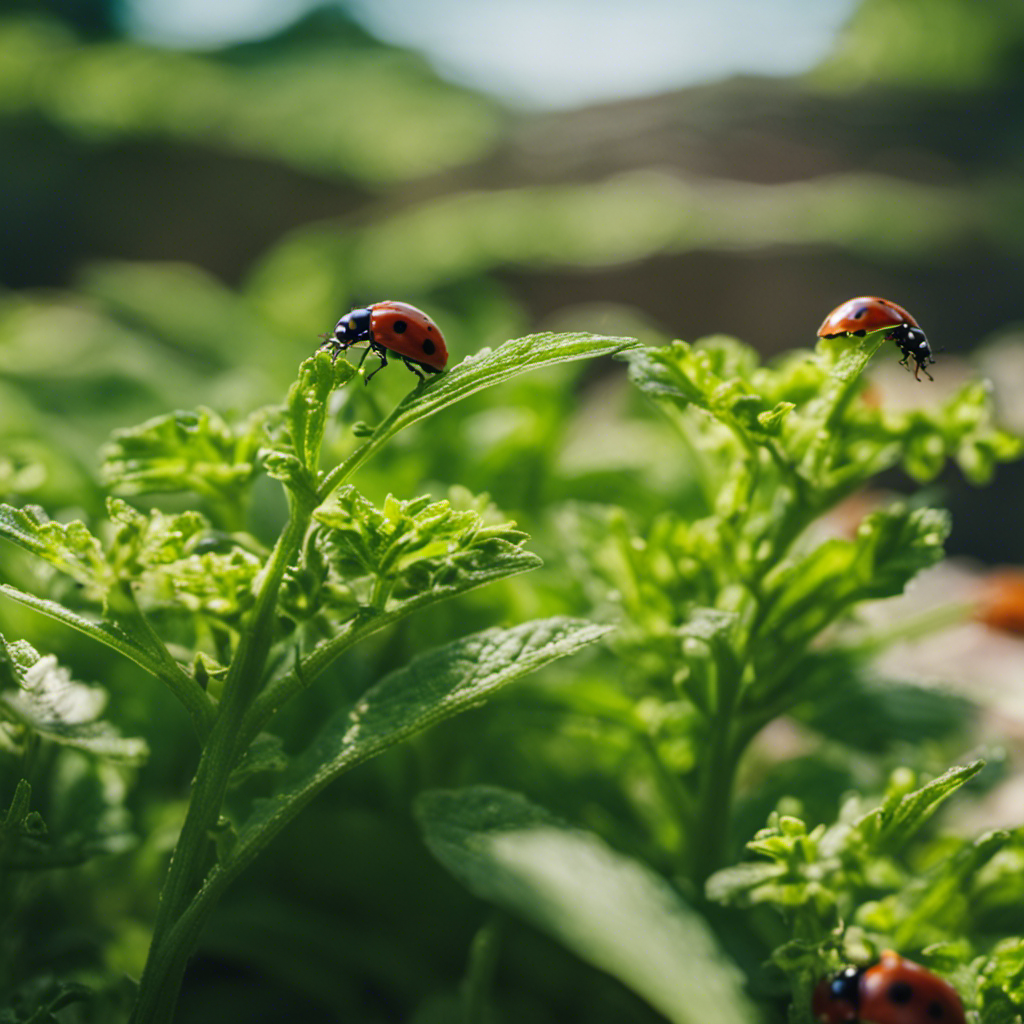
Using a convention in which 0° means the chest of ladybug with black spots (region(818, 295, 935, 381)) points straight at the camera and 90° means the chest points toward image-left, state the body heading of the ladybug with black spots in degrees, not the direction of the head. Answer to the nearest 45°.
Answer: approximately 270°

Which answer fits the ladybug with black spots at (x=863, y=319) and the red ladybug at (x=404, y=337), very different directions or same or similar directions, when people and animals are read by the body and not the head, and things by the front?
very different directions

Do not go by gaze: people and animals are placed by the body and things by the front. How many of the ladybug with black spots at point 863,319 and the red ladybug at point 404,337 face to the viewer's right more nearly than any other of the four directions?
1

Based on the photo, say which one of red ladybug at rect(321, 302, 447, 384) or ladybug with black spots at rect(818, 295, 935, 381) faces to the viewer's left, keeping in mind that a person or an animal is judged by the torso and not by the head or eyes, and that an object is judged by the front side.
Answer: the red ladybug

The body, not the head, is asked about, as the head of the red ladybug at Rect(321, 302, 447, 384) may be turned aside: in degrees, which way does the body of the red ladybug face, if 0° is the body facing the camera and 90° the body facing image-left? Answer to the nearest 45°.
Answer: approximately 90°
